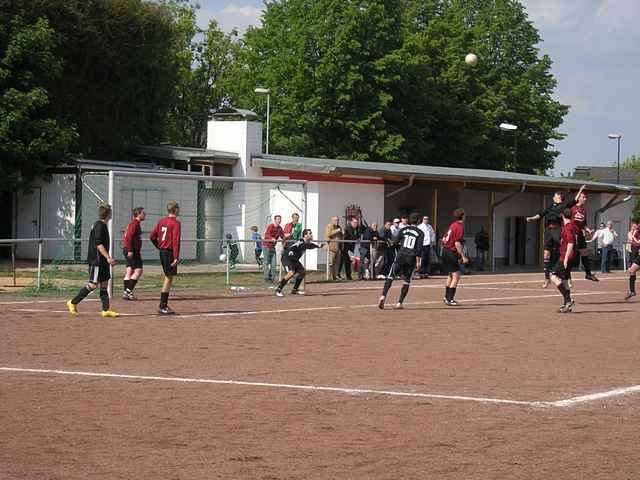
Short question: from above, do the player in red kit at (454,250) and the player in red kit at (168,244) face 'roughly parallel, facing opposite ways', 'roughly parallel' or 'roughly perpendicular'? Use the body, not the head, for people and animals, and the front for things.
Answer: roughly parallel

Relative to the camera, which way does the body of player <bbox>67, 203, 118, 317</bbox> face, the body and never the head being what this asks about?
to the viewer's right

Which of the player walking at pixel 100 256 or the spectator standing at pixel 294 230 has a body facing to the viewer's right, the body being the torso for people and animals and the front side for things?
the player walking

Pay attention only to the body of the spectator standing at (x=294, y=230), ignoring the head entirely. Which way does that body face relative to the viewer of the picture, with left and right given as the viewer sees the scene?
facing the viewer

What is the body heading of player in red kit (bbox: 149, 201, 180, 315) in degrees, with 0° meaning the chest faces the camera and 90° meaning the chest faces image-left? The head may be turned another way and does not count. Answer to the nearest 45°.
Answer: approximately 225°

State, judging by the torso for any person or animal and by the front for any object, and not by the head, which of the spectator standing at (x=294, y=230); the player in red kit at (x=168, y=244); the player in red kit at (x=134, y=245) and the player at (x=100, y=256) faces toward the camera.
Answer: the spectator standing

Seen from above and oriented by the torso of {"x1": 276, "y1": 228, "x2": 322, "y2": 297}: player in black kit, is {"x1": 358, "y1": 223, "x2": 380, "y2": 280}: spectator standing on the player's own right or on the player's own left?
on the player's own left

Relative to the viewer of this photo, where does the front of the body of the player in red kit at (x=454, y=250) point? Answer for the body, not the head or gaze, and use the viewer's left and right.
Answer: facing away from the viewer and to the right of the viewer

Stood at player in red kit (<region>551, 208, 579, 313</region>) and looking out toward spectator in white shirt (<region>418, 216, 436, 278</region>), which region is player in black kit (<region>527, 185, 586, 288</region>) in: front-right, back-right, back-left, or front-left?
front-right

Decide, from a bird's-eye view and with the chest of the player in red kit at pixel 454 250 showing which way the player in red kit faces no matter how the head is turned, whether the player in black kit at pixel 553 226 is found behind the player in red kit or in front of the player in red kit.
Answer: in front

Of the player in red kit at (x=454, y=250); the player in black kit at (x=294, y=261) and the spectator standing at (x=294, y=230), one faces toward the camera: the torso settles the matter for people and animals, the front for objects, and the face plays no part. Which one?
the spectator standing

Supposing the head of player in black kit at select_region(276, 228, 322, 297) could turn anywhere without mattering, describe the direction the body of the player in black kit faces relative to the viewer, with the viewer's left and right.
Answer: facing to the right of the viewer
